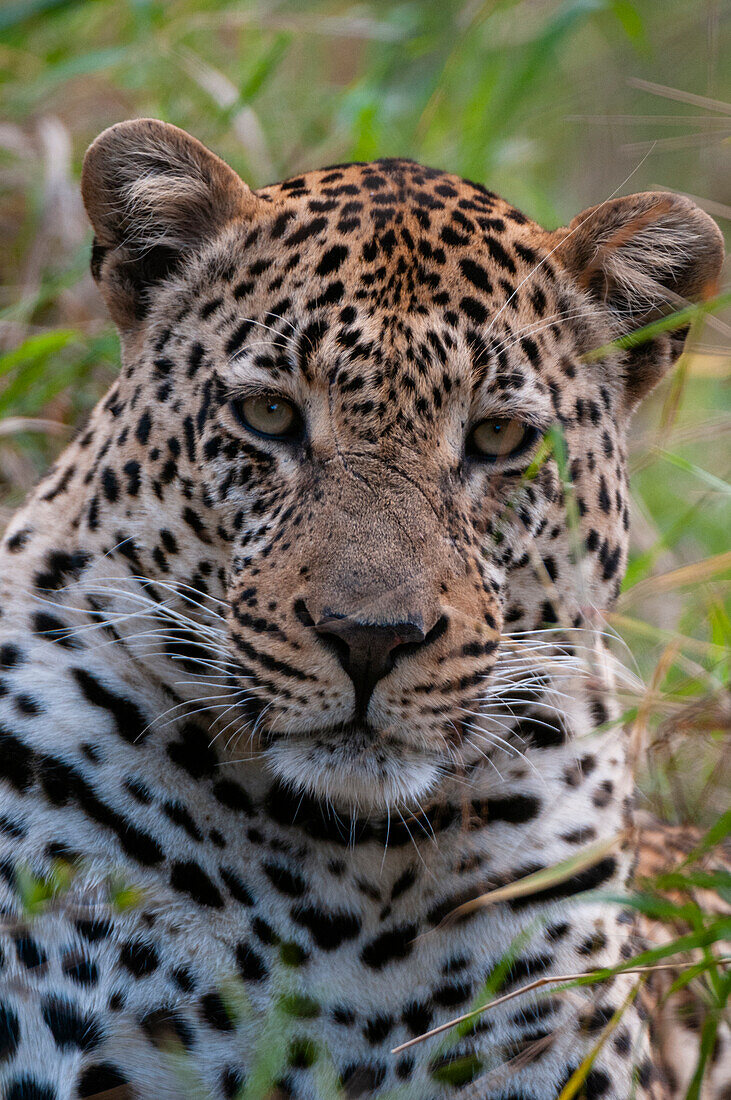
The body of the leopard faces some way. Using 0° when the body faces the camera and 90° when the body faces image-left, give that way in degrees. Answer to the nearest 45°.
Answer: approximately 0°
